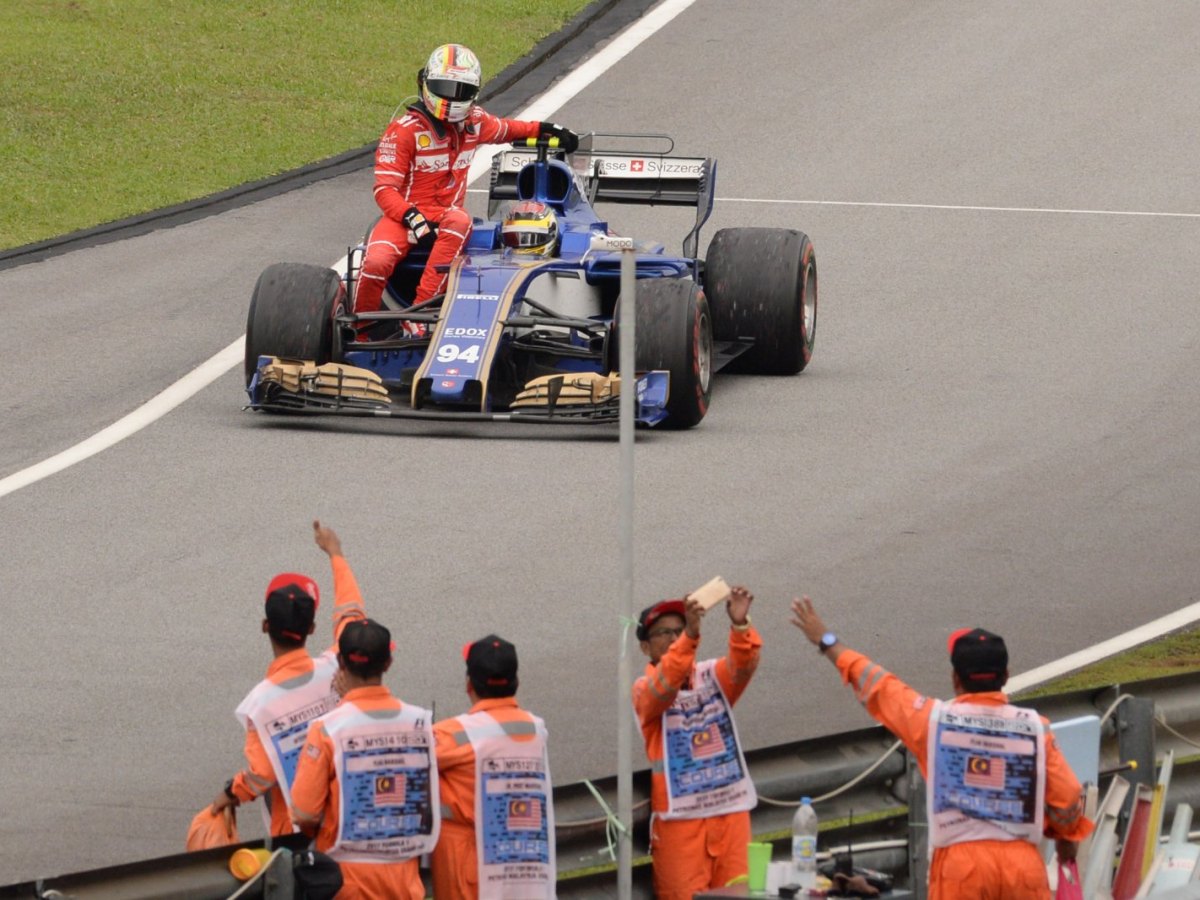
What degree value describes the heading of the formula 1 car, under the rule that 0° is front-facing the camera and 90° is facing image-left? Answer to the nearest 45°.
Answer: approximately 0°

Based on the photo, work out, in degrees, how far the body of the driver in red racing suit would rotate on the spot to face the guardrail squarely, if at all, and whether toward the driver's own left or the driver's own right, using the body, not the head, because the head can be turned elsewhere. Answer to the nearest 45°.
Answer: approximately 45° to the driver's own right
